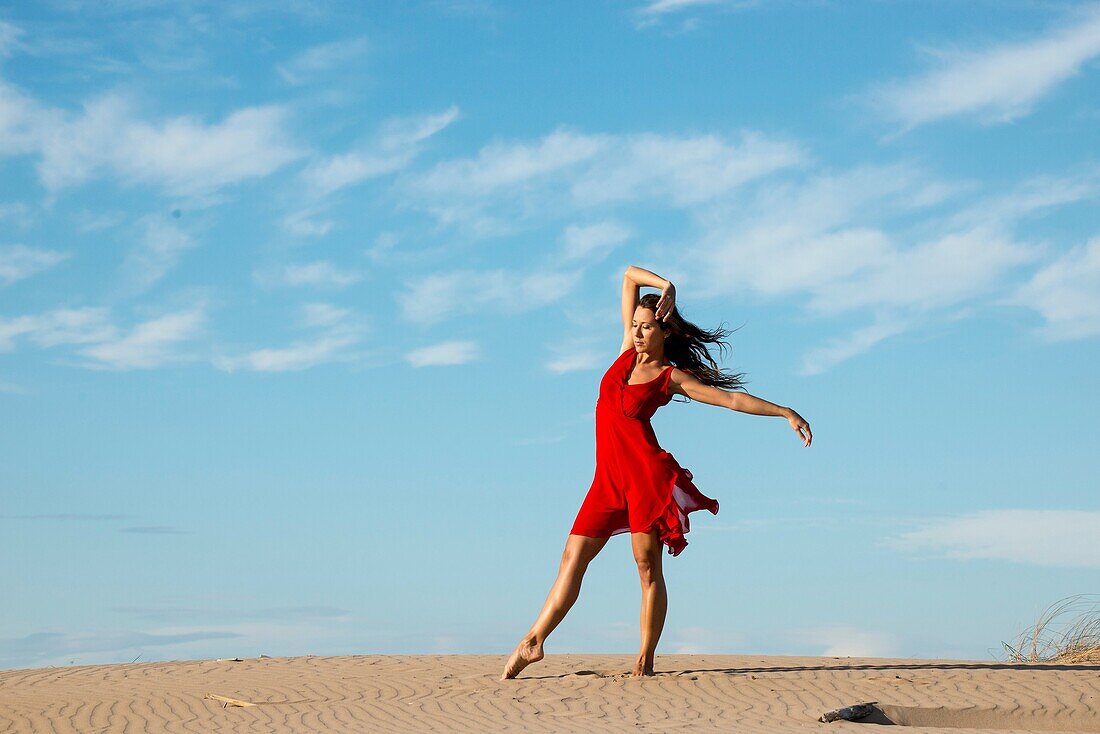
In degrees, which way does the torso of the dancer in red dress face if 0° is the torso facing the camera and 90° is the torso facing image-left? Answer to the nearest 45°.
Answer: approximately 45°
